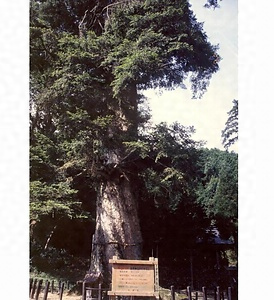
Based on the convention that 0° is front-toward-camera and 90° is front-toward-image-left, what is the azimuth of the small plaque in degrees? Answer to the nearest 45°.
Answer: approximately 0°

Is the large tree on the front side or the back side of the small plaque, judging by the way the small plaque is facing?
on the back side

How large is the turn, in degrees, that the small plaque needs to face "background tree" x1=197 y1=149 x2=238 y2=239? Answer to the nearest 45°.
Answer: approximately 135° to its left
